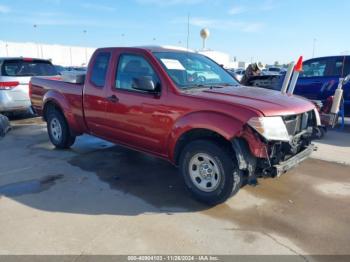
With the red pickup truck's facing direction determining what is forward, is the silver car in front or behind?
behind

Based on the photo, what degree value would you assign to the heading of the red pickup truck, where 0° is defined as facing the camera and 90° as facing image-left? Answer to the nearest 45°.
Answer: approximately 315°

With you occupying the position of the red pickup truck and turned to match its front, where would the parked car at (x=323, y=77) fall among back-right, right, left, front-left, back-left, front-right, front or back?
left

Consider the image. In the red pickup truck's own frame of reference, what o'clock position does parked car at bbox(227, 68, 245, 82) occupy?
The parked car is roughly at 8 o'clock from the red pickup truck.
